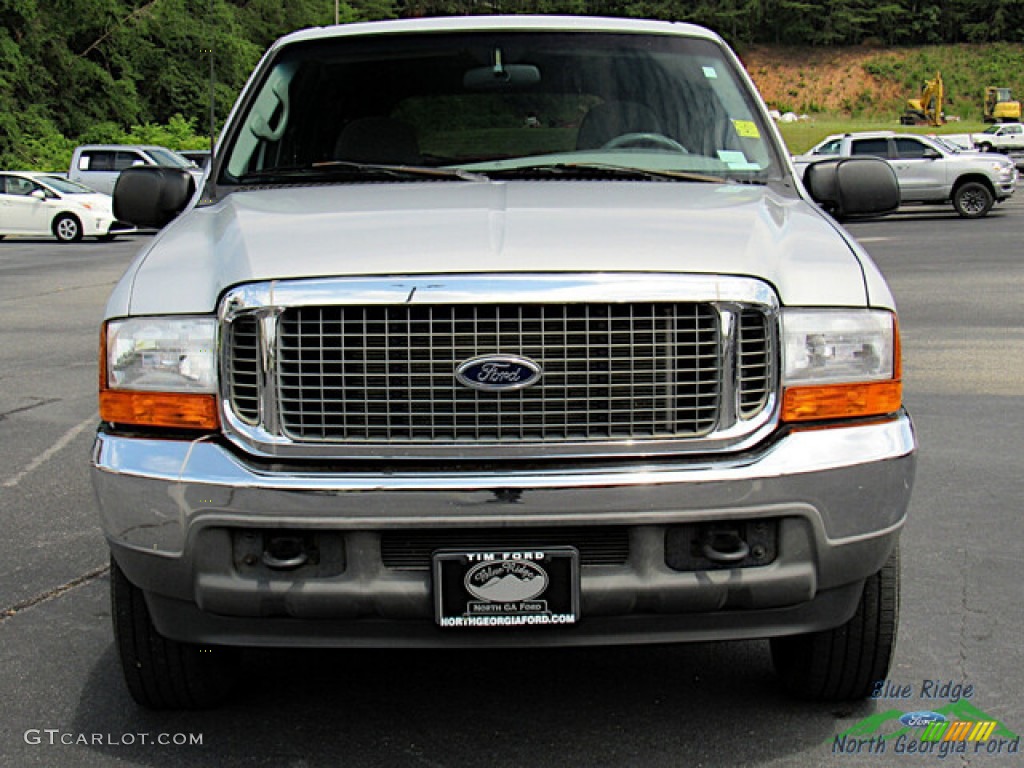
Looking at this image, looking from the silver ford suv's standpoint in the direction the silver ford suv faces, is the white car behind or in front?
behind

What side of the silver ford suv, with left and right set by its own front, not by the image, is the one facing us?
front
